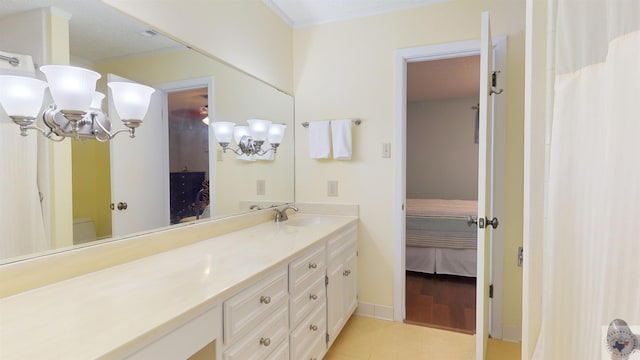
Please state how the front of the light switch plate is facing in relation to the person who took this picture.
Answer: facing the viewer

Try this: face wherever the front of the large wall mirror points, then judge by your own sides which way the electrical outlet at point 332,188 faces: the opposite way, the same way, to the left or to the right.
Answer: to the right

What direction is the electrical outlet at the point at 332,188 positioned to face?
toward the camera

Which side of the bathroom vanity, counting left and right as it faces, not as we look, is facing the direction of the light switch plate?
left

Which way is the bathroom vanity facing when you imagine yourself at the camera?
facing the viewer and to the right of the viewer

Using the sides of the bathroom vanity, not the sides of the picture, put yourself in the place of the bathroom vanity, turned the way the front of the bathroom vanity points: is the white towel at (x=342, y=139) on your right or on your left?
on your left

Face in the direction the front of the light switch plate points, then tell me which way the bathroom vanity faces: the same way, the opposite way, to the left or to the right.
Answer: to the left

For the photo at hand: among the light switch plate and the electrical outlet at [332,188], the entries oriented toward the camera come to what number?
2

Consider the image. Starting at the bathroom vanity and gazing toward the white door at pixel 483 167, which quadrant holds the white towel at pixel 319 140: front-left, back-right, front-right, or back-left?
front-left

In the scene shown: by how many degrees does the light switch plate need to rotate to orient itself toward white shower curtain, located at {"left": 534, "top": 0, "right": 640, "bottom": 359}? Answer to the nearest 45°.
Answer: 0° — it already faces it

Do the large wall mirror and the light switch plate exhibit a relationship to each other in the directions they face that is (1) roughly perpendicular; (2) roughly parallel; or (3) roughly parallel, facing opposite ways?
roughly perpendicular

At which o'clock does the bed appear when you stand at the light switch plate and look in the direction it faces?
The bed is roughly at 7 o'clock from the light switch plate.
